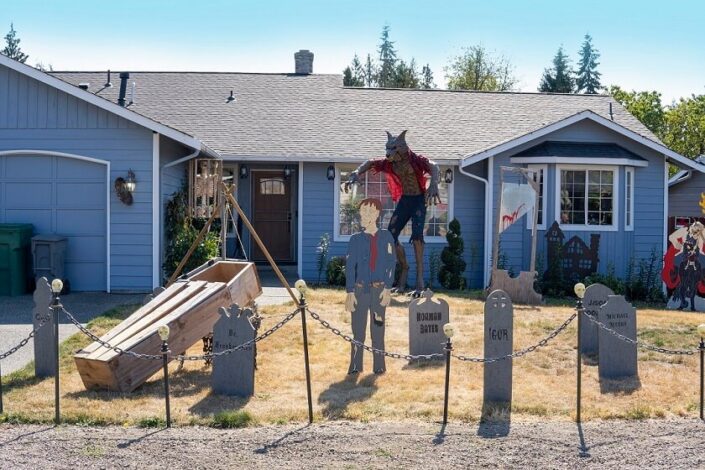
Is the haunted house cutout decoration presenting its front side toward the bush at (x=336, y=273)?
no

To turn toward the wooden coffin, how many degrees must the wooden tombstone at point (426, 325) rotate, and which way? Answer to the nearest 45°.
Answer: approximately 45° to its right

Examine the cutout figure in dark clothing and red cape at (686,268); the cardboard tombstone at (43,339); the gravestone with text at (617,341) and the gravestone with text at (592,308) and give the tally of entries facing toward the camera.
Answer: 4

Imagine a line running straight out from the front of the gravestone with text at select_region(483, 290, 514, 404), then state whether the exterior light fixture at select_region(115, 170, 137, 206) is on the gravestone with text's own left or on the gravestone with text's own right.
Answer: on the gravestone with text's own right

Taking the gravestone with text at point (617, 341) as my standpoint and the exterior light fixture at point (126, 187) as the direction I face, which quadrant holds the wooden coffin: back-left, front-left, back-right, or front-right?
front-left

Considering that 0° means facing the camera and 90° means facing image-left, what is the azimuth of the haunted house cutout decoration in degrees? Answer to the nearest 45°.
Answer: approximately 0°

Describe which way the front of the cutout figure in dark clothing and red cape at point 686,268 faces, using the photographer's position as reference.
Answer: facing the viewer

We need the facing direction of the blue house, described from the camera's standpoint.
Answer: facing the viewer

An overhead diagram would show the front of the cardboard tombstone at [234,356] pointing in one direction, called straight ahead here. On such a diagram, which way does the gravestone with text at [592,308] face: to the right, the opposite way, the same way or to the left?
the same way

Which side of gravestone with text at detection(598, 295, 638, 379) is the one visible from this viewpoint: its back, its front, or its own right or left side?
front

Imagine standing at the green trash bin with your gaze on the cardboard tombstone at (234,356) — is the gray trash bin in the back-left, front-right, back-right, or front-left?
front-left

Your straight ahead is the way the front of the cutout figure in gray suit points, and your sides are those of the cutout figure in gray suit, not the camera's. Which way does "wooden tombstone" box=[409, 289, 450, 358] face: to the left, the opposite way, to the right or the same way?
the same way

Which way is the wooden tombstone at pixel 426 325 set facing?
toward the camera

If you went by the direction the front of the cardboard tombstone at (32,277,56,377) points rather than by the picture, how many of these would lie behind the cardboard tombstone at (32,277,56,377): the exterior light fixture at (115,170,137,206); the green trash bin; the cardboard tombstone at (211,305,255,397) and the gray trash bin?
3

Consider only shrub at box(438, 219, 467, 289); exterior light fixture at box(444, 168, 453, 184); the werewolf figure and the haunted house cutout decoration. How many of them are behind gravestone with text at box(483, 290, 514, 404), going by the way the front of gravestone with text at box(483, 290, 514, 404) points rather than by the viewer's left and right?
4

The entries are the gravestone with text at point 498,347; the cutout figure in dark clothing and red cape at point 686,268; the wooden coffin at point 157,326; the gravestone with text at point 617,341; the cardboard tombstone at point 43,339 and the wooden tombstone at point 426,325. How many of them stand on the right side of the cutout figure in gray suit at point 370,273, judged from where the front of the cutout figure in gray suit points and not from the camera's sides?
2
